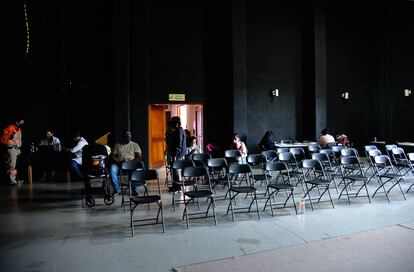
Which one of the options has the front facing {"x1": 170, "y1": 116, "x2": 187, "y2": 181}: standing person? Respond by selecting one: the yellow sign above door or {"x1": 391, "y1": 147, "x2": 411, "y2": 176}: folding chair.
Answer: the yellow sign above door

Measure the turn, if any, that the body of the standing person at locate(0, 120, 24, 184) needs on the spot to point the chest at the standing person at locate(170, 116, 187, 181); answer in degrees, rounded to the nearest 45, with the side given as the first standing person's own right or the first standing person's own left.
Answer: approximately 45° to the first standing person's own right

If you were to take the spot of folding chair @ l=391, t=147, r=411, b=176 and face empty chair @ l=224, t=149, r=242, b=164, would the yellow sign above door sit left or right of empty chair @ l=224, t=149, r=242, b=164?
right

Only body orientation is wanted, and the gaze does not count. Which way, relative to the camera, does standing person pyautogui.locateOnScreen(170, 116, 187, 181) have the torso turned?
to the viewer's left

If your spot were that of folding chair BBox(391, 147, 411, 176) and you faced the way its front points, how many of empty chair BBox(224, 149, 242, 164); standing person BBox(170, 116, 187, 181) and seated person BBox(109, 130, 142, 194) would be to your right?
3

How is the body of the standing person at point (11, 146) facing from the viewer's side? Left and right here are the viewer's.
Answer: facing to the right of the viewer

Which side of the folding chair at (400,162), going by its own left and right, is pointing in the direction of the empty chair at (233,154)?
right
